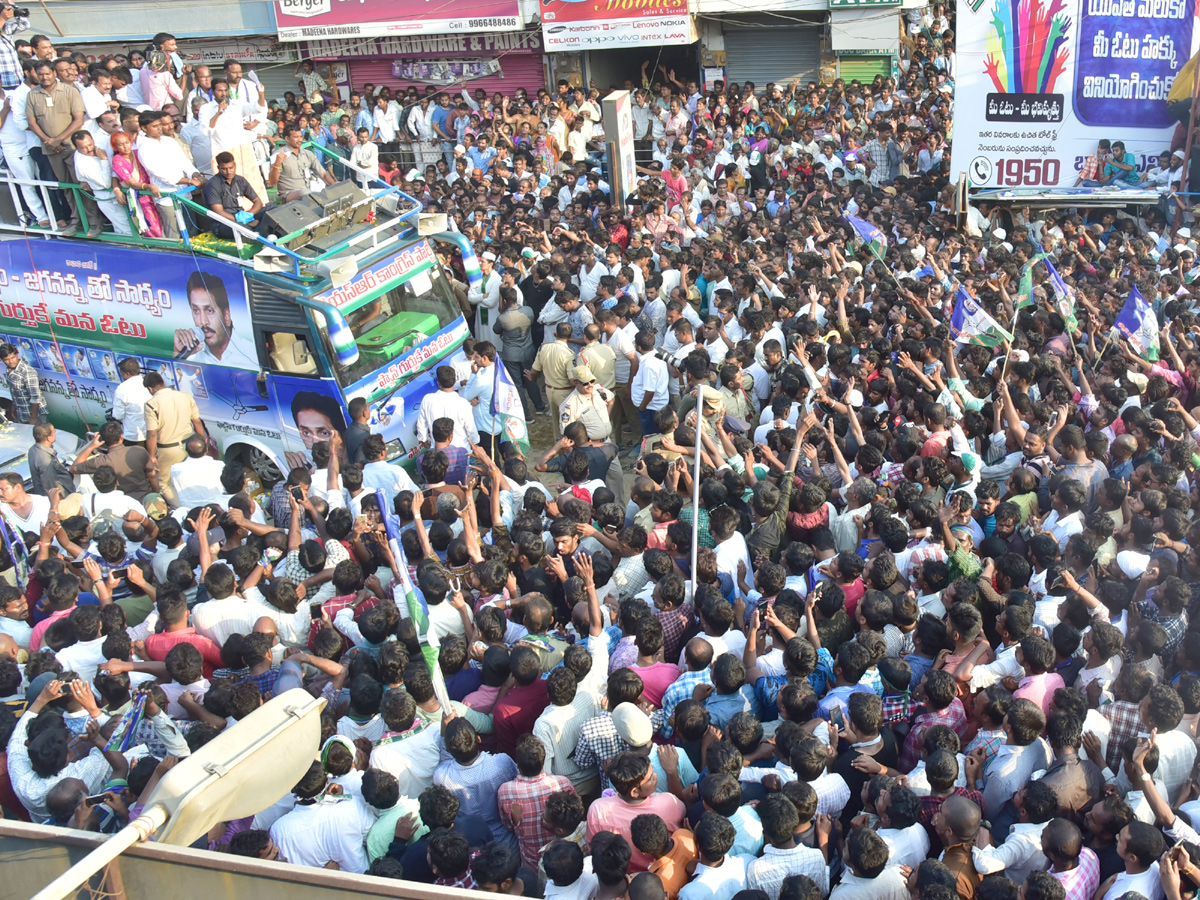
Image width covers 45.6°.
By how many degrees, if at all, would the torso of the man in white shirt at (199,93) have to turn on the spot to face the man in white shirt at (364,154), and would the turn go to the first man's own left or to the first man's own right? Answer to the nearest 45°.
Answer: approximately 135° to the first man's own left

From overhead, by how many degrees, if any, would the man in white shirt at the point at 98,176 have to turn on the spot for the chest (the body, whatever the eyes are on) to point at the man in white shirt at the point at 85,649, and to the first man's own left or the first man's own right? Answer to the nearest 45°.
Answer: approximately 45° to the first man's own right

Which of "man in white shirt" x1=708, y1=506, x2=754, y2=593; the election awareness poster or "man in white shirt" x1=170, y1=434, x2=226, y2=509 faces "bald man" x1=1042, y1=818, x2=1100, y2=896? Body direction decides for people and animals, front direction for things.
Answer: the election awareness poster

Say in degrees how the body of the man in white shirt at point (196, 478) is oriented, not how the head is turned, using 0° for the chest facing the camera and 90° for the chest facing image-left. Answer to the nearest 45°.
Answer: approximately 180°

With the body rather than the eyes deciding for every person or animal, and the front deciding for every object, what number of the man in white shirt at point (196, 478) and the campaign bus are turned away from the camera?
1

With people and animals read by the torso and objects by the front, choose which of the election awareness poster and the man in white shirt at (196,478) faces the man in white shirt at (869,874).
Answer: the election awareness poster

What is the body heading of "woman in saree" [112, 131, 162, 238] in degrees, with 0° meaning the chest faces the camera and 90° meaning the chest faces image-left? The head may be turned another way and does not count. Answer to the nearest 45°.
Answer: approximately 315°
